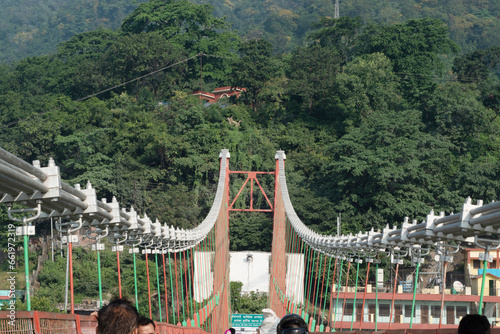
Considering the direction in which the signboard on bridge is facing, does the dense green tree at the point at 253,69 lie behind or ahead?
behind

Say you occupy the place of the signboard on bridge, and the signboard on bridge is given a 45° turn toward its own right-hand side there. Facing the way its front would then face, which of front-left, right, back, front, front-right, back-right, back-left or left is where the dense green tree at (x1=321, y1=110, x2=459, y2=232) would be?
back

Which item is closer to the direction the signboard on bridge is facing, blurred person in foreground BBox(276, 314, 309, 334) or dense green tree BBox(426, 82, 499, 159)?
the blurred person in foreground

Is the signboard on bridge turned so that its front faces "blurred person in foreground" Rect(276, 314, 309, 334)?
yes

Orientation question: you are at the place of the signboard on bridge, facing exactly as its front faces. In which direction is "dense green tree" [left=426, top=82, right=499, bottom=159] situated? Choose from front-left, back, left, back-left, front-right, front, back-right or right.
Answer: back-left

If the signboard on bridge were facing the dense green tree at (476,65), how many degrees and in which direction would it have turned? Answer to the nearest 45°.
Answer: approximately 135° to its left

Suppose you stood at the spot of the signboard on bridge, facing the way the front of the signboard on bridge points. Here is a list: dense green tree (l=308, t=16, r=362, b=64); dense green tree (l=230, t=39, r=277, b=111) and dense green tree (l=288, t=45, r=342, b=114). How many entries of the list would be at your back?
3

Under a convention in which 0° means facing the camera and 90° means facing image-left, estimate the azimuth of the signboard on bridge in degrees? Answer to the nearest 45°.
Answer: approximately 0°

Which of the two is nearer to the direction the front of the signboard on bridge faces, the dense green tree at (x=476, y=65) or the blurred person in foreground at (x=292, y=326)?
the blurred person in foreground
